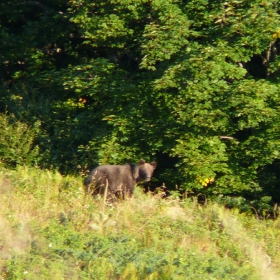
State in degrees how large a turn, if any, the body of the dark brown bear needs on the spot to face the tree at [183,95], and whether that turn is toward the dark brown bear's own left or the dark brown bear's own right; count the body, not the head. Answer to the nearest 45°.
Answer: approximately 45° to the dark brown bear's own left

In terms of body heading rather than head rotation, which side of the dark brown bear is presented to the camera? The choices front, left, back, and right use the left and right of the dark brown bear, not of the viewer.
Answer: right
